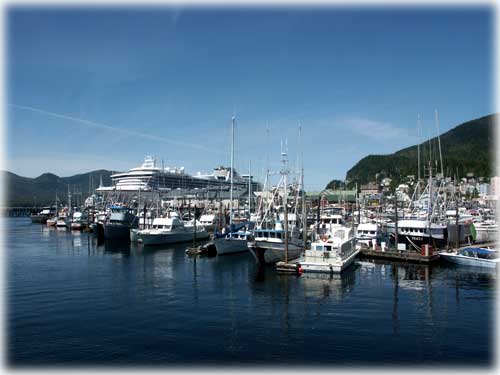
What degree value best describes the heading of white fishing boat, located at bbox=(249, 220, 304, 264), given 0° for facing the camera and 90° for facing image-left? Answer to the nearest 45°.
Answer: approximately 45°

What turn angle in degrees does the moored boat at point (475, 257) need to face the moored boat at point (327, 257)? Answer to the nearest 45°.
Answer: approximately 45° to its left

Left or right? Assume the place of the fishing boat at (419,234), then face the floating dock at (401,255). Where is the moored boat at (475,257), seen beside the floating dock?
left

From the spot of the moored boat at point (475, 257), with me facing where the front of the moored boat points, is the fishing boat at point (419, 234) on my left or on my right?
on my right

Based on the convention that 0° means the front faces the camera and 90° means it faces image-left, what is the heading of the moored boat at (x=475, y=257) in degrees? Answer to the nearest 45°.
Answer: approximately 90°

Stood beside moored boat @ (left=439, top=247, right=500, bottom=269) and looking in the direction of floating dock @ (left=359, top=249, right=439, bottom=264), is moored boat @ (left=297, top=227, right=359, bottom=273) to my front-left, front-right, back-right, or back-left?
front-left

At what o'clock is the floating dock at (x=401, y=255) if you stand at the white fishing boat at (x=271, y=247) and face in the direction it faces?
The floating dock is roughly at 7 o'clock from the white fishing boat.

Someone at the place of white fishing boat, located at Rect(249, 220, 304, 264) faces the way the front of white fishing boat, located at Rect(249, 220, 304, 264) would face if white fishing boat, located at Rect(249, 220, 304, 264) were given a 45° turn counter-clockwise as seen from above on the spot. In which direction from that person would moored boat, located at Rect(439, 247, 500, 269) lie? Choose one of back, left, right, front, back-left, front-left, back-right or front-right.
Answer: left

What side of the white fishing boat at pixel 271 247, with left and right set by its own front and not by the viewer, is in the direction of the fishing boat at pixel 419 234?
back

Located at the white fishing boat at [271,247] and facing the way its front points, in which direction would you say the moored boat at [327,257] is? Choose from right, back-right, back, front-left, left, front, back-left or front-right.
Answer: left
